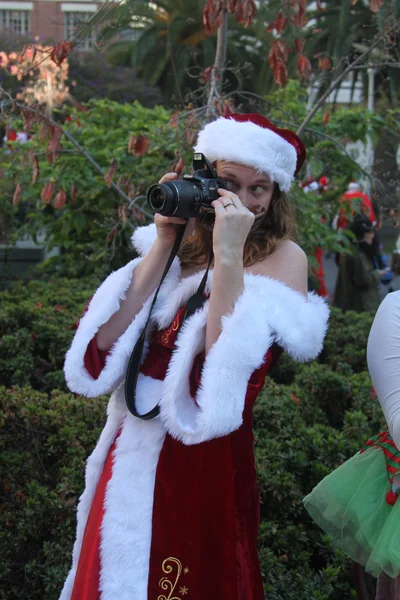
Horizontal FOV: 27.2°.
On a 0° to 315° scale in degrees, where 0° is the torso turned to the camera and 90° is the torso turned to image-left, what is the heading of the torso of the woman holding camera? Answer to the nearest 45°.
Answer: approximately 45°

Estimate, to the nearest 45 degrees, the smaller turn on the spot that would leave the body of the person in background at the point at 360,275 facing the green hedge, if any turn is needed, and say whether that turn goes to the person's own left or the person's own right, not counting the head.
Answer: approximately 90° to the person's own right
